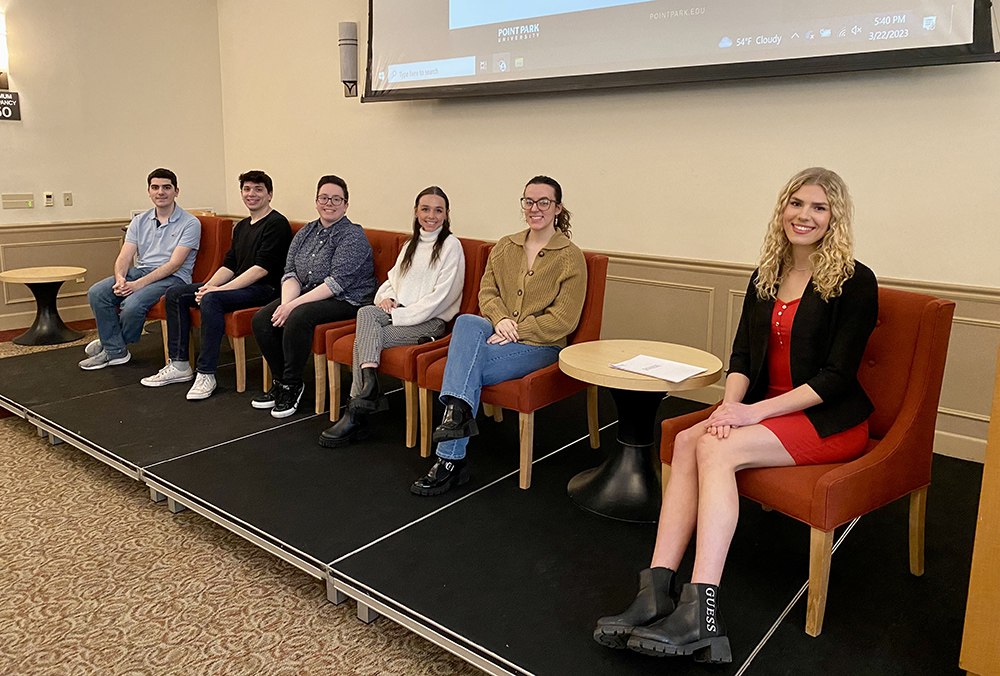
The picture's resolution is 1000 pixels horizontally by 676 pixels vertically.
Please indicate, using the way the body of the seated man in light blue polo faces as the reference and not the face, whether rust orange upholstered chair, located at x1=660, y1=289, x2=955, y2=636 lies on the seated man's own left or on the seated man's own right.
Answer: on the seated man's own left

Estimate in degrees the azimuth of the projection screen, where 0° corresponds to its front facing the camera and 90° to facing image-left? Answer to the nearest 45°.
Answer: approximately 45°

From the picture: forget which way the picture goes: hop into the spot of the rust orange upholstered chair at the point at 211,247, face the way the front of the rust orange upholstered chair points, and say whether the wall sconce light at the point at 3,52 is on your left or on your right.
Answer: on your right

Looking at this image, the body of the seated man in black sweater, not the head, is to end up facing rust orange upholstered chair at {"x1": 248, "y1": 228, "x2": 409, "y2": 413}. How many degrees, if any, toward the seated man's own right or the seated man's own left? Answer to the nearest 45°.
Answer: approximately 90° to the seated man's own left

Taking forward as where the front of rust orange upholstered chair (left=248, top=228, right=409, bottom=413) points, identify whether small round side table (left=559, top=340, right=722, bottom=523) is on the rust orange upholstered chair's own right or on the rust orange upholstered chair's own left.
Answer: on the rust orange upholstered chair's own left

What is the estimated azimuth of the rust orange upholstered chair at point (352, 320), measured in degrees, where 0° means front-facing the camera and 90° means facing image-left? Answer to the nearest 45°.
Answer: approximately 45°

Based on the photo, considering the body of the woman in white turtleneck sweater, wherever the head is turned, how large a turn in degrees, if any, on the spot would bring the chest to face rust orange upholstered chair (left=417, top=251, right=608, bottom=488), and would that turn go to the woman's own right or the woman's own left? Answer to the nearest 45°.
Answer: approximately 90° to the woman's own left

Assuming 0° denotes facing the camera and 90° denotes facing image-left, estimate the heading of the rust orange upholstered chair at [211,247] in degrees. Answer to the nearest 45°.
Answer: approximately 45°

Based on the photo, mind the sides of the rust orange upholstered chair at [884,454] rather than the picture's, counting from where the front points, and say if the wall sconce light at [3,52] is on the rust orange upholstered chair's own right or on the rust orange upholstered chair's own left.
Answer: on the rust orange upholstered chair's own right

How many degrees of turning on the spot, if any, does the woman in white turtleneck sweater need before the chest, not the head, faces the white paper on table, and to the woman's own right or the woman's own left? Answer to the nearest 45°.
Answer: approximately 90° to the woman's own left
